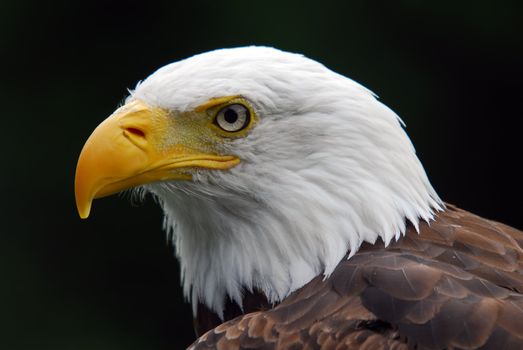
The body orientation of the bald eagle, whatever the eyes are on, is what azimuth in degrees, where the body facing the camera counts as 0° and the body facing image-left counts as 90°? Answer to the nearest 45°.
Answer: approximately 90°
